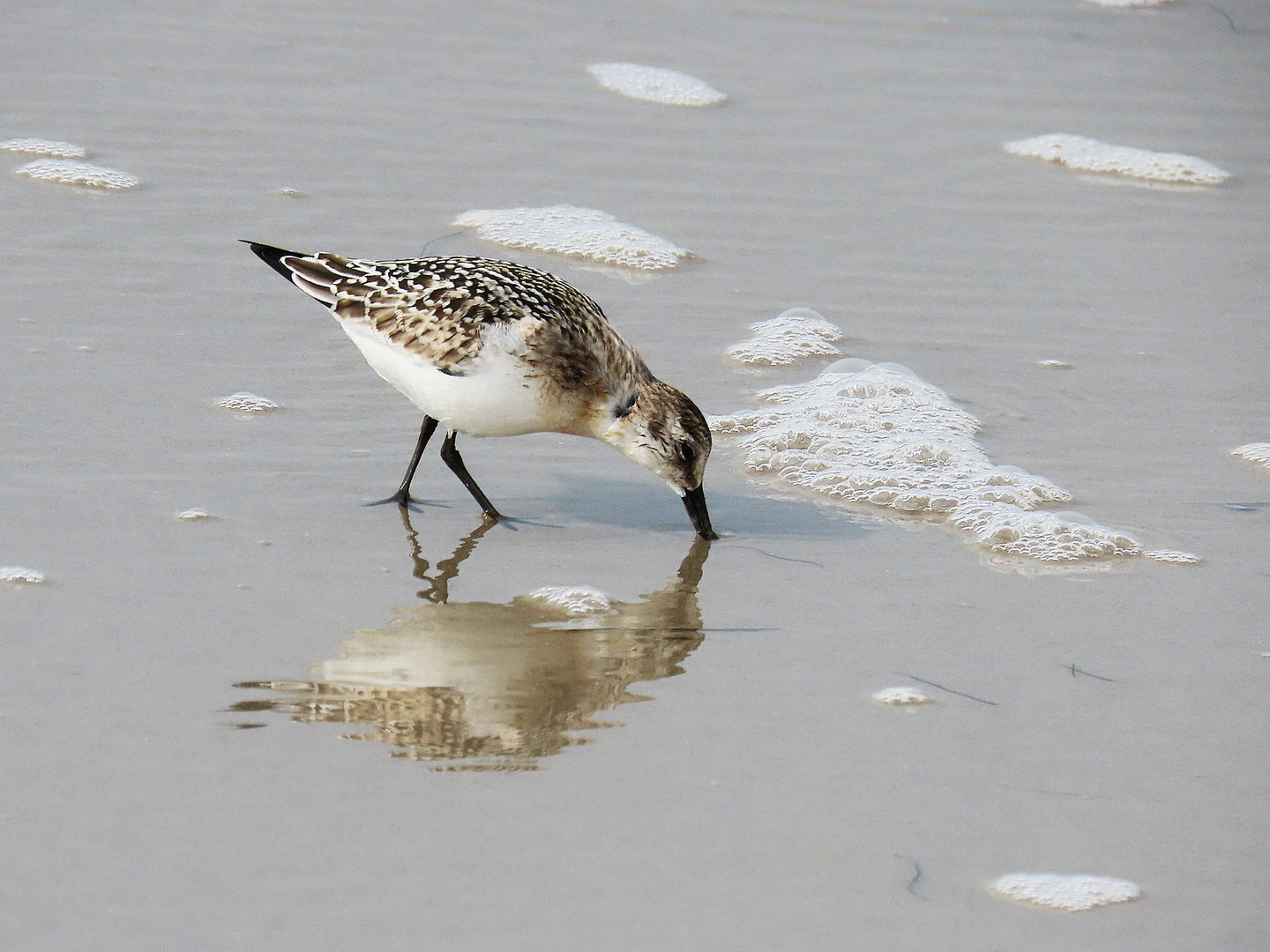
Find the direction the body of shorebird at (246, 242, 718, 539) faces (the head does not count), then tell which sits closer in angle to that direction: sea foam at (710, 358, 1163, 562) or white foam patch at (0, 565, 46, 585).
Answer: the sea foam

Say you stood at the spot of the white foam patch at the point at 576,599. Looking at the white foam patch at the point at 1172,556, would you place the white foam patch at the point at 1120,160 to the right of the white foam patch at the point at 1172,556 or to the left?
left

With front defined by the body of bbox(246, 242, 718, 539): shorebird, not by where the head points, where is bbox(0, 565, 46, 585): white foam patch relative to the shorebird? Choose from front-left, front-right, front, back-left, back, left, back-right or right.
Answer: back-right

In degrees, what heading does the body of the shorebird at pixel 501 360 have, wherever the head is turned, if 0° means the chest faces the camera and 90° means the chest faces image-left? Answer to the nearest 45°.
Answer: approximately 270°

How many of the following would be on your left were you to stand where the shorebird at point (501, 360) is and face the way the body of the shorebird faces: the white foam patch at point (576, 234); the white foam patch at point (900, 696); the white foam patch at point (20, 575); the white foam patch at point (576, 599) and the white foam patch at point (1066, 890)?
1

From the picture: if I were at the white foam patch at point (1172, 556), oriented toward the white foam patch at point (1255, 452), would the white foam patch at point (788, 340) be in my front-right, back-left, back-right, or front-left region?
front-left

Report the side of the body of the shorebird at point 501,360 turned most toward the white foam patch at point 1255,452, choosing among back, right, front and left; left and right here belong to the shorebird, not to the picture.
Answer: front

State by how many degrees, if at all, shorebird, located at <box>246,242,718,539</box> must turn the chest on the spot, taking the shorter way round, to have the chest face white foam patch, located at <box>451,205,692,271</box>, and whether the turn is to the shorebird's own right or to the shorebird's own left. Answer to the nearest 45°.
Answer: approximately 90° to the shorebird's own left

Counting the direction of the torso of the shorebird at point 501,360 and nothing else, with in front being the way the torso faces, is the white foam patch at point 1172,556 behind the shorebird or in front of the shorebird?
in front

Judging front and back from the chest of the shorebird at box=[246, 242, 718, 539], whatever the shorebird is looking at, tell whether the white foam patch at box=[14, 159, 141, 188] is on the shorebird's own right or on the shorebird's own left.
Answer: on the shorebird's own left

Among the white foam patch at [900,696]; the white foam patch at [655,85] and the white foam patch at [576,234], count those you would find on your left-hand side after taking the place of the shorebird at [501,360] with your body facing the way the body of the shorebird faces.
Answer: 2

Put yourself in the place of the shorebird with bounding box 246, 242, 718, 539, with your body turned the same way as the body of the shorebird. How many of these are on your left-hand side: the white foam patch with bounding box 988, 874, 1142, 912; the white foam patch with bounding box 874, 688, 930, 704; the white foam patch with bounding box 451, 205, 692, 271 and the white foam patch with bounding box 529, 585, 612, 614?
1

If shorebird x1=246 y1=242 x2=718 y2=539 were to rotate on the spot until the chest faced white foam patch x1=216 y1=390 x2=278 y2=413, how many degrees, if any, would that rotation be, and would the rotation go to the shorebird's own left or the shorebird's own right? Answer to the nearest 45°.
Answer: approximately 135° to the shorebird's own left

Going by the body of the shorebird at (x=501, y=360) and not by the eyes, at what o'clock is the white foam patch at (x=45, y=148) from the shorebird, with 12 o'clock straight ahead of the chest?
The white foam patch is roughly at 8 o'clock from the shorebird.

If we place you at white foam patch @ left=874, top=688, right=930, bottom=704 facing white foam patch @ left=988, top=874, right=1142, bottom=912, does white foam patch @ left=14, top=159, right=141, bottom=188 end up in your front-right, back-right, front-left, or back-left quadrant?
back-right

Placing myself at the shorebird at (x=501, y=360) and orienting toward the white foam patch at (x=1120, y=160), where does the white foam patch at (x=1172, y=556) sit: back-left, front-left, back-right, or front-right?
front-right

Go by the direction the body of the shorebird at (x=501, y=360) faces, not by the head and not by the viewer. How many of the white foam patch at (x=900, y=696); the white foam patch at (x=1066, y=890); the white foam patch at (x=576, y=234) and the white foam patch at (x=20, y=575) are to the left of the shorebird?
1
